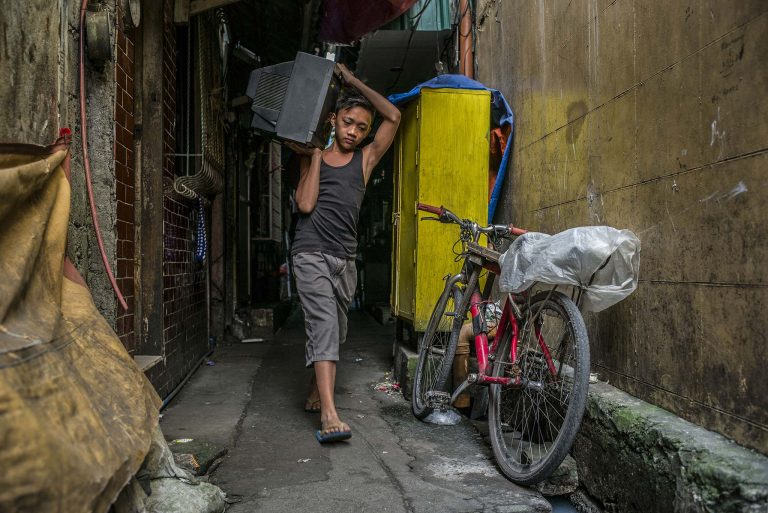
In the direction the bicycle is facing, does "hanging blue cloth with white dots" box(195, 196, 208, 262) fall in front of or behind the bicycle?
in front

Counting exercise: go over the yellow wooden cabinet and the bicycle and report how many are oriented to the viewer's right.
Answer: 0

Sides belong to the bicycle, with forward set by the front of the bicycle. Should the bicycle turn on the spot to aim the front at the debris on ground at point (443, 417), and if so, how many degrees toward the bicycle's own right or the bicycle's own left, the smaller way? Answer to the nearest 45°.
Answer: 0° — it already faces it

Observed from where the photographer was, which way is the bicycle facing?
facing away from the viewer and to the left of the viewer

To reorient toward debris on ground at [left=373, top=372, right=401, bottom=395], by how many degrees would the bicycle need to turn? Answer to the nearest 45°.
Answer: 0° — it already faces it

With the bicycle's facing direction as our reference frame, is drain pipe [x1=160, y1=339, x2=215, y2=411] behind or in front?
in front

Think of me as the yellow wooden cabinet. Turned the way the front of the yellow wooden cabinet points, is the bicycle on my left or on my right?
on my left
